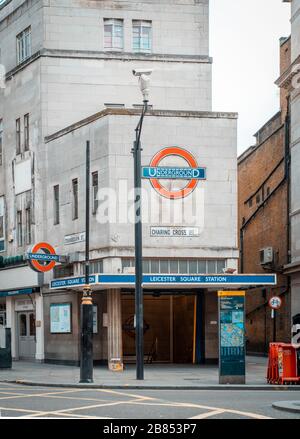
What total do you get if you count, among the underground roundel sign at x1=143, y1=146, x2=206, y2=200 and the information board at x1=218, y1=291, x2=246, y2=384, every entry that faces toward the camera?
2

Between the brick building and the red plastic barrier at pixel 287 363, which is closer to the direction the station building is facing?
the red plastic barrier

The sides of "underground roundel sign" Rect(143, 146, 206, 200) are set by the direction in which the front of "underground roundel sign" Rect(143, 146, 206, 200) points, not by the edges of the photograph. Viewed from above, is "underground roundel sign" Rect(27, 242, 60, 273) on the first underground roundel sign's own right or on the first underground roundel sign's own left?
on the first underground roundel sign's own right

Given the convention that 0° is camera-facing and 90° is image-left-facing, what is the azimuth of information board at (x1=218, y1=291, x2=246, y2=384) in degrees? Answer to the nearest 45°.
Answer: approximately 0°
